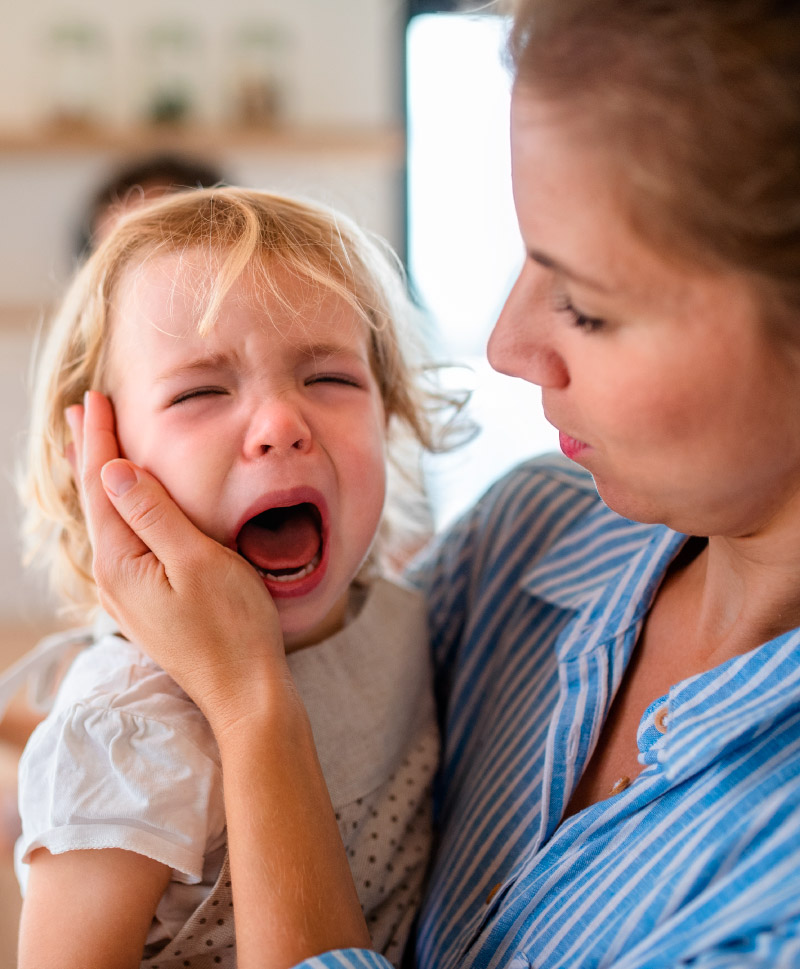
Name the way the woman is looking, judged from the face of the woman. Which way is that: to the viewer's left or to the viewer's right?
to the viewer's left

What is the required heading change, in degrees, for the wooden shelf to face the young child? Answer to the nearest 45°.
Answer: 0° — it already faces them

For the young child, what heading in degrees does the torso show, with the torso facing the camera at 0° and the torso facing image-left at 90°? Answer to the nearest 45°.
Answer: approximately 315°

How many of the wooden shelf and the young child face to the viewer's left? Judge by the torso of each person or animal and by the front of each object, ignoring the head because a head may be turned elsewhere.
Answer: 0

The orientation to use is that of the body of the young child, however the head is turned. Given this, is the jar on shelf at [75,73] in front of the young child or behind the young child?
behind

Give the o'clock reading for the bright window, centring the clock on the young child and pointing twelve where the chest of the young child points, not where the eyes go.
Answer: The bright window is roughly at 8 o'clock from the young child.

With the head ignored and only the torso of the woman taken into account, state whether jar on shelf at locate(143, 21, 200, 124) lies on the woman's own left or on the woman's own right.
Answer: on the woman's own right

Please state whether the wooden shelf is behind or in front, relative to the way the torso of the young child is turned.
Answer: behind

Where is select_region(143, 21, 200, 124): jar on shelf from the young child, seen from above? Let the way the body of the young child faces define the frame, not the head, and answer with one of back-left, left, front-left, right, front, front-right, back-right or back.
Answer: back-left
